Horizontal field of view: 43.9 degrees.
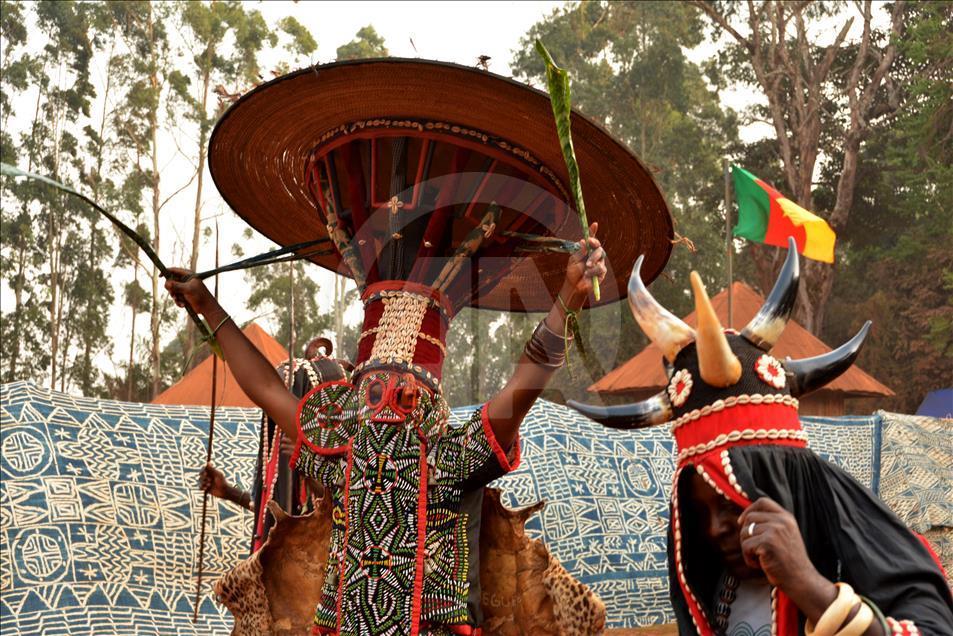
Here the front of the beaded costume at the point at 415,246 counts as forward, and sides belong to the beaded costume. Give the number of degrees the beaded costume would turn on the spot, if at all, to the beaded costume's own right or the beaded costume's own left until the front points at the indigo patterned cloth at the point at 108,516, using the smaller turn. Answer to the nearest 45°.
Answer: approximately 135° to the beaded costume's own right

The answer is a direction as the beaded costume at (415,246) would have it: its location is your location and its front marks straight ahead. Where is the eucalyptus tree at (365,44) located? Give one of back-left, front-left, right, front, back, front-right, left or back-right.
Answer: back

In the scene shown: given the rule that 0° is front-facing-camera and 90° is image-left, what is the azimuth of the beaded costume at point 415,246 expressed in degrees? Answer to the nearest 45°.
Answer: approximately 0°

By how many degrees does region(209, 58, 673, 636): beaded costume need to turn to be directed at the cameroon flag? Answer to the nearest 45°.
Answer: approximately 135° to its left

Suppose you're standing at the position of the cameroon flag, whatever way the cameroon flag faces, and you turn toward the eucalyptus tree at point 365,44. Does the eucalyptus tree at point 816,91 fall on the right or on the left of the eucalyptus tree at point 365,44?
right

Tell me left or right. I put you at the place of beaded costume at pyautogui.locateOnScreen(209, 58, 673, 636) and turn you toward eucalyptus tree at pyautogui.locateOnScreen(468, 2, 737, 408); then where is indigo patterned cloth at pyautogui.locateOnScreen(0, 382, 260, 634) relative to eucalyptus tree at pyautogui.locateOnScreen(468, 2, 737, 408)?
left

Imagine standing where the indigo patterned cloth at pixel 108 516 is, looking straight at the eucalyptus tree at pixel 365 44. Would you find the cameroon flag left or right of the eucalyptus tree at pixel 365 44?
right

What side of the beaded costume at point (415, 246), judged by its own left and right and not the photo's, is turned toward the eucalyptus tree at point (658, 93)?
back

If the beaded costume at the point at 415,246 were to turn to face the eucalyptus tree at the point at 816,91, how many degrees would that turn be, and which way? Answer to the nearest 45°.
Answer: approximately 135° to its left
